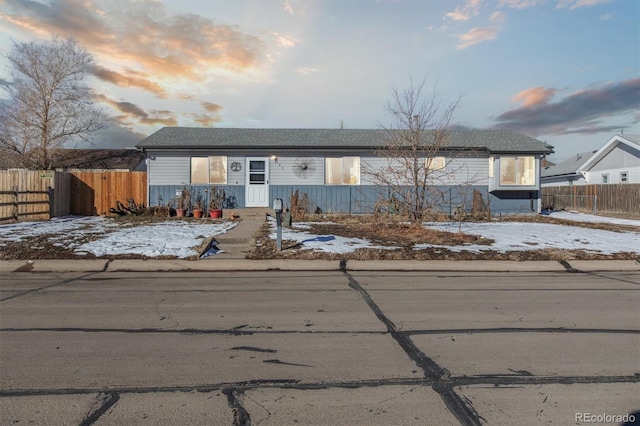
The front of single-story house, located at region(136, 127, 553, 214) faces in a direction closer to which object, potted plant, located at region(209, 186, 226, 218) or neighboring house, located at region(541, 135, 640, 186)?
the potted plant

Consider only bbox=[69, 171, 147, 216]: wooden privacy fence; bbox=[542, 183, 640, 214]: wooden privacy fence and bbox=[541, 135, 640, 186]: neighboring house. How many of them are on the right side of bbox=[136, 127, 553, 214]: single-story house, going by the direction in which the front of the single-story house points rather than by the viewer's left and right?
1

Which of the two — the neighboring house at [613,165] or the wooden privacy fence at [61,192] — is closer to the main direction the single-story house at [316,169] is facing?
the wooden privacy fence

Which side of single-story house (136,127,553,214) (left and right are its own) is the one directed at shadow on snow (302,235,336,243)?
front

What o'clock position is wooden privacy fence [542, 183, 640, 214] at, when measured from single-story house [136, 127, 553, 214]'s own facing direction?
The wooden privacy fence is roughly at 8 o'clock from the single-story house.

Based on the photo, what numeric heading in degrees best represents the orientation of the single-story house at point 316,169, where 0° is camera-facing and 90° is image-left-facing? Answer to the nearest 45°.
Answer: approximately 0°

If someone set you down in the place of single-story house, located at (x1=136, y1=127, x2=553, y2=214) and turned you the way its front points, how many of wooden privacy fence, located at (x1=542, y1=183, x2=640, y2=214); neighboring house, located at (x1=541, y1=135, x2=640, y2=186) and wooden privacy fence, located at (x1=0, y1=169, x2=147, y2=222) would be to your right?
1

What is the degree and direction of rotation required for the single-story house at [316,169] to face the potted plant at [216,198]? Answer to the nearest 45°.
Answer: approximately 90° to its right

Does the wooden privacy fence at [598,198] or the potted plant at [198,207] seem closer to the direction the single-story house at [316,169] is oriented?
the potted plant

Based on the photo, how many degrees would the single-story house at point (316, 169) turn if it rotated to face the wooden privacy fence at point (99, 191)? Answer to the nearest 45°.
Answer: approximately 90° to its right

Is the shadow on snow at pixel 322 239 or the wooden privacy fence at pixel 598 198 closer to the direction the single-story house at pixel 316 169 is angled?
the shadow on snow

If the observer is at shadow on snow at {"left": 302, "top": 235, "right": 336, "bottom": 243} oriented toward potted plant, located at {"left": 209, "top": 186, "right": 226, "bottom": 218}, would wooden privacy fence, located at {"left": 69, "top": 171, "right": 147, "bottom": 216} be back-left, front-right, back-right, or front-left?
front-left

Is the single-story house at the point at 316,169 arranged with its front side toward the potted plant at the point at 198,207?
no

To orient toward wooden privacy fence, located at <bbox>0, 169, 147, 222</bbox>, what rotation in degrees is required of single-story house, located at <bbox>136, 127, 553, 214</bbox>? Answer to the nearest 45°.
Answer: approximately 90° to its right

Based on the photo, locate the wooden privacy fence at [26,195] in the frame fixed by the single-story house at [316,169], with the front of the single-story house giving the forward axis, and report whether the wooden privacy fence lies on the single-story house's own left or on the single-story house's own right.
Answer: on the single-story house's own right

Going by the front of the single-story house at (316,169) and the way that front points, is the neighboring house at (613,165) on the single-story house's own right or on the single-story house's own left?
on the single-story house's own left
